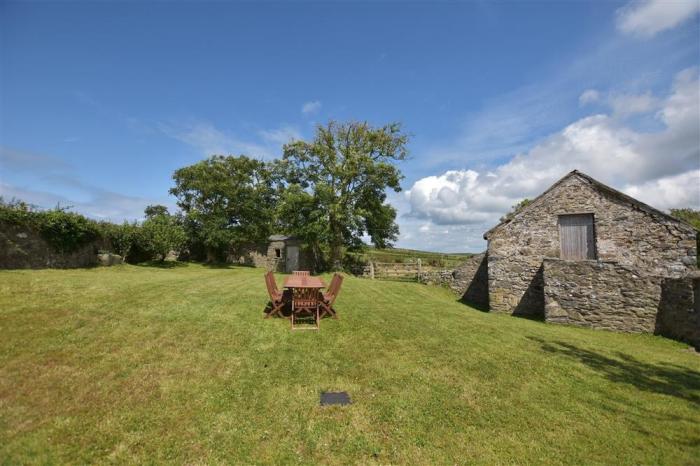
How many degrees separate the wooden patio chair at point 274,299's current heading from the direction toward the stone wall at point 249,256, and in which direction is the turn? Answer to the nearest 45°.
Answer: approximately 90° to its left

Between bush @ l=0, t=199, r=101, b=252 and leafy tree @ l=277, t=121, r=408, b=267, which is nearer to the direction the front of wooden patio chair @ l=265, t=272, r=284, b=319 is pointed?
the leafy tree

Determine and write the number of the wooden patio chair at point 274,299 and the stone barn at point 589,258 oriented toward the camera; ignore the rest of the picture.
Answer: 1

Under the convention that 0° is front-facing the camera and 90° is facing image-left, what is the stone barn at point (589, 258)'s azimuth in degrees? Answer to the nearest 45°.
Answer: approximately 0°

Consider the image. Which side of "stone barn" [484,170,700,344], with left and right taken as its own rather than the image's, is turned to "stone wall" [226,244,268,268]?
right

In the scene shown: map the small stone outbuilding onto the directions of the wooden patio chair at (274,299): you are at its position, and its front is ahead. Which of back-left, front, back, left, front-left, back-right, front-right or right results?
left

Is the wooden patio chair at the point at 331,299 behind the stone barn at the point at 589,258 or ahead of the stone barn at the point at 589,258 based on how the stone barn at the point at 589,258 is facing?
ahead

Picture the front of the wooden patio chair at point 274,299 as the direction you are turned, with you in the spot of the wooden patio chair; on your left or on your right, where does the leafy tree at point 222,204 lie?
on your left

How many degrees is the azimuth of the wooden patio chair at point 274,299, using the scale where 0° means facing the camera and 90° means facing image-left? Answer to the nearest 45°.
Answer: approximately 270°

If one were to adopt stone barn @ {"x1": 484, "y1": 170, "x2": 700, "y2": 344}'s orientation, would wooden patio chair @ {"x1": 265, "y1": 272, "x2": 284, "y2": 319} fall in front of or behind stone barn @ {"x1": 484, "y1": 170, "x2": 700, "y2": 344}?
in front

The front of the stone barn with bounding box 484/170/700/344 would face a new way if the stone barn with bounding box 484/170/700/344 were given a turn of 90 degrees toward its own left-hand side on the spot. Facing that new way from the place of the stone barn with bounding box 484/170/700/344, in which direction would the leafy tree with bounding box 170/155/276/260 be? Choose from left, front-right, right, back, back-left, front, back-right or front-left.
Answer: back

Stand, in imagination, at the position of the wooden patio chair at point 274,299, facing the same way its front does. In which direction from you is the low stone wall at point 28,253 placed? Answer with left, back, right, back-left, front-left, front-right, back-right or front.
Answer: back-left

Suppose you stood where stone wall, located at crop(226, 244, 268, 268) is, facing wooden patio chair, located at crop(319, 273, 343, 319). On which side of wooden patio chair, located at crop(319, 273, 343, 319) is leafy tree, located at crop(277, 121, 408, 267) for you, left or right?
left
